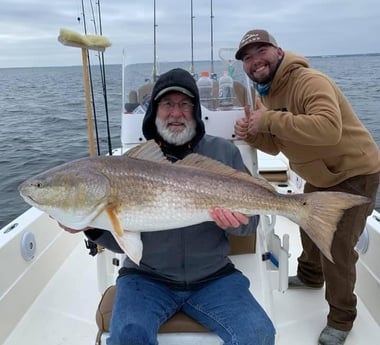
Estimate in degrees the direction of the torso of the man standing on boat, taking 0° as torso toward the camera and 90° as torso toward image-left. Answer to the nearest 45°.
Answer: approximately 45°

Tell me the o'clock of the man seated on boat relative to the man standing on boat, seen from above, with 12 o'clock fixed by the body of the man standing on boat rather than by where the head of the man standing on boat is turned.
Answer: The man seated on boat is roughly at 12 o'clock from the man standing on boat.

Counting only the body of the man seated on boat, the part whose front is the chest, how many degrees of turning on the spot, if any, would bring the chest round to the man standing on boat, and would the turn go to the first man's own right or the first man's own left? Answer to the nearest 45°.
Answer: approximately 135° to the first man's own left

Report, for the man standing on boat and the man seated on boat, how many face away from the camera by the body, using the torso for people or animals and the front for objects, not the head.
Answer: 0

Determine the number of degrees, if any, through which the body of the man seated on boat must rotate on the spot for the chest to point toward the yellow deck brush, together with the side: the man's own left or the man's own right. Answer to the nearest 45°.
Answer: approximately 135° to the man's own right

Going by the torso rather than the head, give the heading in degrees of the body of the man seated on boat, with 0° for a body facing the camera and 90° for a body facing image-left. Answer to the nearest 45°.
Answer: approximately 0°
